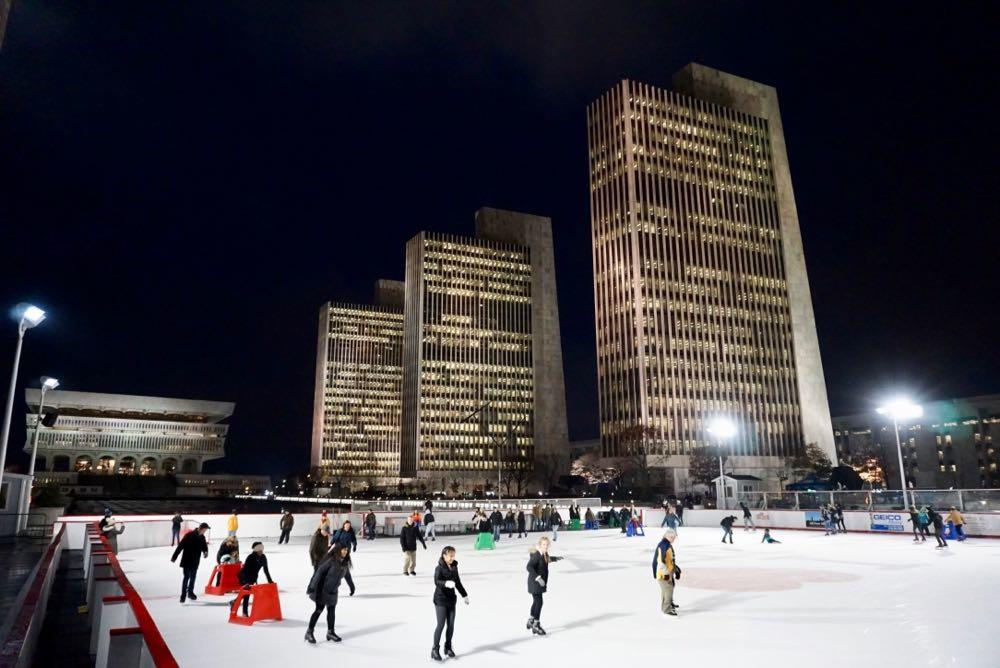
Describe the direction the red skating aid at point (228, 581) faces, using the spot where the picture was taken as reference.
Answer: facing the viewer and to the left of the viewer

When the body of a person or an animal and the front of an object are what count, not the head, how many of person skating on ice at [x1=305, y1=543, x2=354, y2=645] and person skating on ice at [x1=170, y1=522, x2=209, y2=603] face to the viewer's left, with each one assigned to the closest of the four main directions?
0

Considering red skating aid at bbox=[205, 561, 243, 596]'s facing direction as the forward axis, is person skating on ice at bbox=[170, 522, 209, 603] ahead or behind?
ahead

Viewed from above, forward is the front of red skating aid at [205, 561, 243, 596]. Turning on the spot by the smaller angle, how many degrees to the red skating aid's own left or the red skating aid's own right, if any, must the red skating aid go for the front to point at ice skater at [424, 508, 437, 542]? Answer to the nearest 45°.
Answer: approximately 180°

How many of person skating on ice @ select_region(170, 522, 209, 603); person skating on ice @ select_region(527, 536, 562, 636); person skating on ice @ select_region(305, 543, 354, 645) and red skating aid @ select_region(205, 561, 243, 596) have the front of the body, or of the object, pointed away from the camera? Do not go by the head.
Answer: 0

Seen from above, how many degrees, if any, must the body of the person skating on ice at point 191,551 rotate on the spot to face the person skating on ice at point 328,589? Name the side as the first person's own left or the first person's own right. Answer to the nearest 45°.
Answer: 0° — they already face them

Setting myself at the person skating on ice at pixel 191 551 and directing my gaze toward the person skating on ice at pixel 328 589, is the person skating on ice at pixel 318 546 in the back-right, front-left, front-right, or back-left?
front-left

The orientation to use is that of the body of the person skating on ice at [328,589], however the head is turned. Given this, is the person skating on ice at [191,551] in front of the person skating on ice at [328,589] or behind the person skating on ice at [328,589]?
behind

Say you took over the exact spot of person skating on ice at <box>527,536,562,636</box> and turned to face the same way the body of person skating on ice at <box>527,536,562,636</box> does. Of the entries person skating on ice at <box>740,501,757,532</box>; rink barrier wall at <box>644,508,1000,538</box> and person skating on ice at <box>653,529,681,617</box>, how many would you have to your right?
0

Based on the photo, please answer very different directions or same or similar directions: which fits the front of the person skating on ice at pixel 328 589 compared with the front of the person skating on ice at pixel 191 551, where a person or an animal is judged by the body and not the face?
same or similar directions

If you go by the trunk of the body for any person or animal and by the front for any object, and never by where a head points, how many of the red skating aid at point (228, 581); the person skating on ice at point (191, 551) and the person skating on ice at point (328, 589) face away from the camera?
0

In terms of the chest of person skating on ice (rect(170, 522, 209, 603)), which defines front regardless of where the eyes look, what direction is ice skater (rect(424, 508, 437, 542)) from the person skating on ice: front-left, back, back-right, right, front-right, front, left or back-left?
left

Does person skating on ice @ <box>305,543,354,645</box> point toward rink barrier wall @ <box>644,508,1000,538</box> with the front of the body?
no
